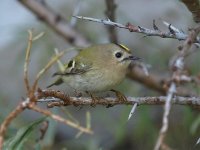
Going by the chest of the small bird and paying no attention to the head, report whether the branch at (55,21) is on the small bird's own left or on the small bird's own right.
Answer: on the small bird's own left

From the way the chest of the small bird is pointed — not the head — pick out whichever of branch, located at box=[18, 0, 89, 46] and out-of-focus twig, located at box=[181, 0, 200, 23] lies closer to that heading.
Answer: the out-of-focus twig

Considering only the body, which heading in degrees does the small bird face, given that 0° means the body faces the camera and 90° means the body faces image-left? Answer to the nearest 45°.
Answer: approximately 270°
